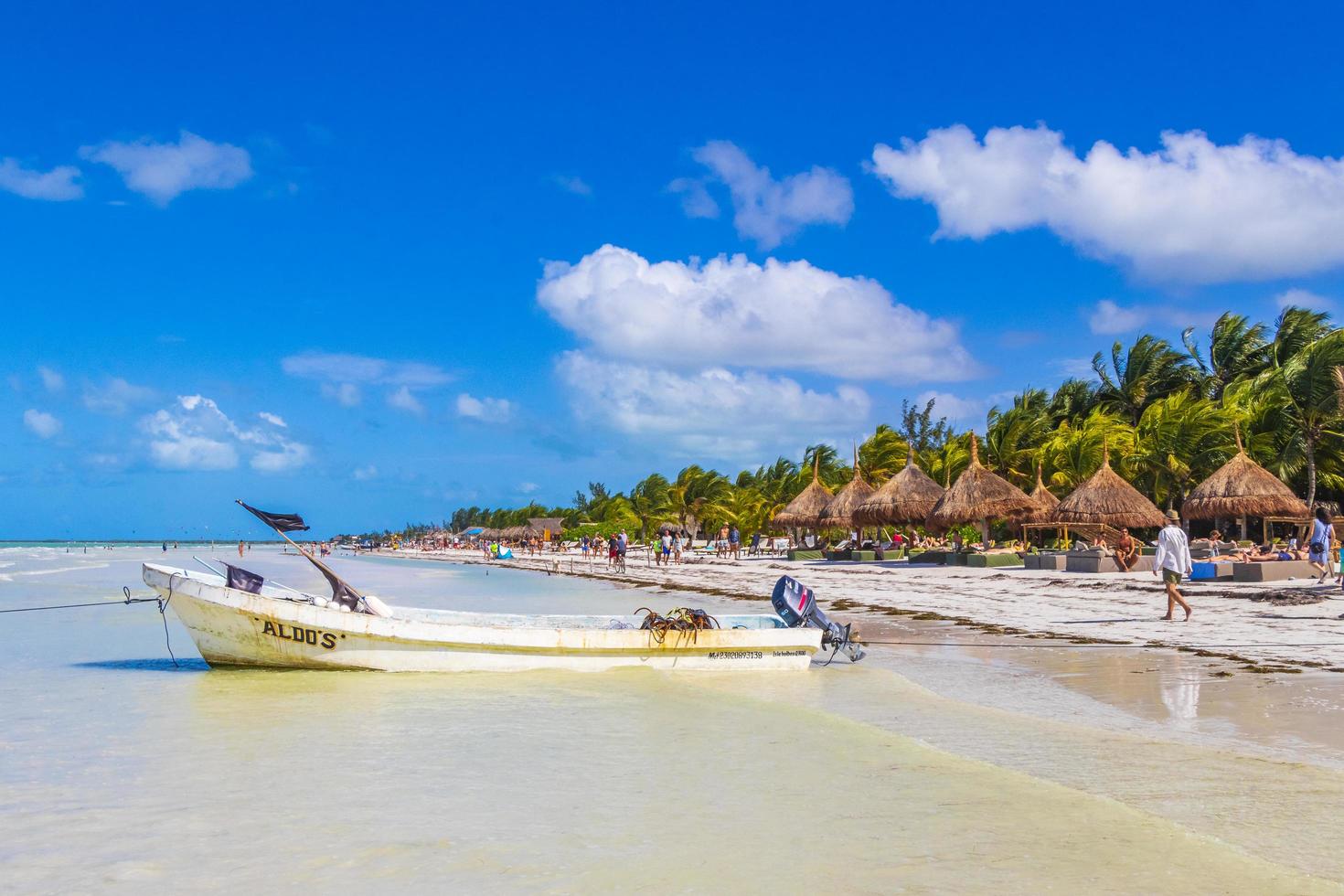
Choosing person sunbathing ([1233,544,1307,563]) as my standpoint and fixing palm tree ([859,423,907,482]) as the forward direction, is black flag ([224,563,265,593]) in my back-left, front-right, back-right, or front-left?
back-left

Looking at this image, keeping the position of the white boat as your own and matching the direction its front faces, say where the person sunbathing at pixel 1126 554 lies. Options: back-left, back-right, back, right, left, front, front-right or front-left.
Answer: back-right

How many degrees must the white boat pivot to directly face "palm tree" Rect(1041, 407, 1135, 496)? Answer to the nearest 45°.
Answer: approximately 135° to its right

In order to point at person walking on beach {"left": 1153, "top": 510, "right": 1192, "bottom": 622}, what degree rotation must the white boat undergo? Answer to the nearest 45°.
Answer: approximately 180°

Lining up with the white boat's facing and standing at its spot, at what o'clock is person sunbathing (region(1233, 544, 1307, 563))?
The person sunbathing is roughly at 5 o'clock from the white boat.

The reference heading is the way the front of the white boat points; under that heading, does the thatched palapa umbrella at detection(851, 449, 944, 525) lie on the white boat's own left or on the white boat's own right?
on the white boat's own right

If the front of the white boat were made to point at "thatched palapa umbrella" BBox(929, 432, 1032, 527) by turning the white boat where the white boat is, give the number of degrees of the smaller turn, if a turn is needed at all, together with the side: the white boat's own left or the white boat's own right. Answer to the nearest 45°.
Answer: approximately 135° to the white boat's own right

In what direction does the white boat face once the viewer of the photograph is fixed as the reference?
facing to the left of the viewer
